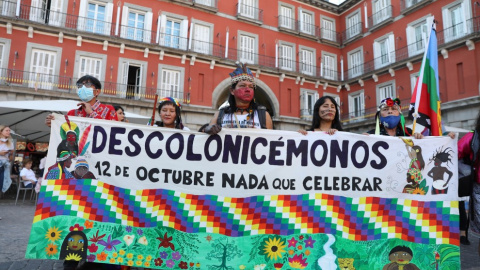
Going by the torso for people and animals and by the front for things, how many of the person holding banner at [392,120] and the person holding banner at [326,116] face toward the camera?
2

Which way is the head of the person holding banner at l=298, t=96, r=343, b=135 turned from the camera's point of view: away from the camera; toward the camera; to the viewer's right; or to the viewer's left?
toward the camera

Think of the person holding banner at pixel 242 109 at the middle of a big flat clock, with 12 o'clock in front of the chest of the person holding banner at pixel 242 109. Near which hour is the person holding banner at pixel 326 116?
the person holding banner at pixel 326 116 is roughly at 9 o'clock from the person holding banner at pixel 242 109.

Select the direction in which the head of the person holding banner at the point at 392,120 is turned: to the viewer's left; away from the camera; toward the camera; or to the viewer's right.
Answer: toward the camera

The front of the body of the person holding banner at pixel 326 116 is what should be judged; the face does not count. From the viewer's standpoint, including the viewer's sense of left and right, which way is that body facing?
facing the viewer

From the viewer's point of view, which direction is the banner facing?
toward the camera

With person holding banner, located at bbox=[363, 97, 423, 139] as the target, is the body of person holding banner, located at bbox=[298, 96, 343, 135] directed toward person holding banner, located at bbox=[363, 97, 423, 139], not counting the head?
no

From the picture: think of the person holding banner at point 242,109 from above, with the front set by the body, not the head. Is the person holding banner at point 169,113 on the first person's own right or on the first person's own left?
on the first person's own right

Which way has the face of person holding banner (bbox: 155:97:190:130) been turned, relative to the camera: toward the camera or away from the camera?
toward the camera

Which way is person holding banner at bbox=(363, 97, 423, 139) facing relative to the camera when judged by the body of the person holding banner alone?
toward the camera

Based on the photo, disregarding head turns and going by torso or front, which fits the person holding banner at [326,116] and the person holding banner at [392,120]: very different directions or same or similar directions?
same or similar directions

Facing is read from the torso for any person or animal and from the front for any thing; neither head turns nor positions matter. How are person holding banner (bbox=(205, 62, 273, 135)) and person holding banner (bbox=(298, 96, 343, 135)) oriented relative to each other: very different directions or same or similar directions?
same or similar directions

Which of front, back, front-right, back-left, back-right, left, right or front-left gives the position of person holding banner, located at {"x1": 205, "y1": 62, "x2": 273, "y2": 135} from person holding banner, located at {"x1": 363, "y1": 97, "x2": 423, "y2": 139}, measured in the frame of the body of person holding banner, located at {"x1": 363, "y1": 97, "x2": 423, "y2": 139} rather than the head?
front-right

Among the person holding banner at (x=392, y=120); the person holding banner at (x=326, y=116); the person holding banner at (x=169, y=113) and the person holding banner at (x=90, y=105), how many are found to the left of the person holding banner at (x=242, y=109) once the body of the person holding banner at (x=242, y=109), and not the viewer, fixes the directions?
2
